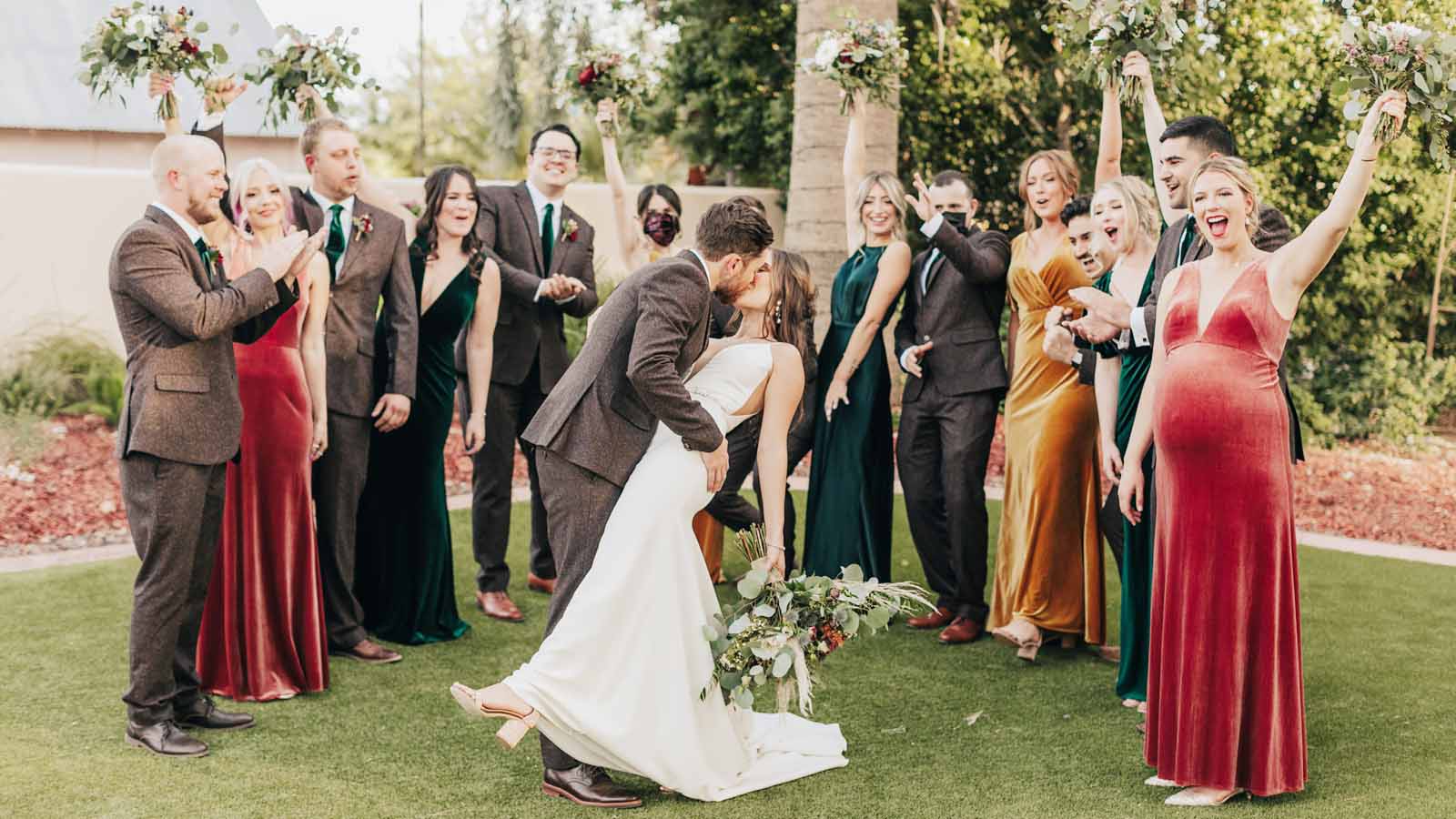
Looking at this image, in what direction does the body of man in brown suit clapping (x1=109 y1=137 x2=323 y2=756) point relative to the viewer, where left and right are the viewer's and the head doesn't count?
facing to the right of the viewer

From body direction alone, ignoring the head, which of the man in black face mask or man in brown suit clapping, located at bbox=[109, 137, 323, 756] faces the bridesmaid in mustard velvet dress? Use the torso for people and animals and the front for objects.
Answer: the man in brown suit clapping

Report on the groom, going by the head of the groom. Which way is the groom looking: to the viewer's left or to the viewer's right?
to the viewer's right

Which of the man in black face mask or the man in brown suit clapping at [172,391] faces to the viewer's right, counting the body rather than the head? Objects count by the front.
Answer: the man in brown suit clapping

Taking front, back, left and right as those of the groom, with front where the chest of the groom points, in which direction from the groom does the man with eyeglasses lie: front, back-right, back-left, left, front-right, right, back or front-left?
left

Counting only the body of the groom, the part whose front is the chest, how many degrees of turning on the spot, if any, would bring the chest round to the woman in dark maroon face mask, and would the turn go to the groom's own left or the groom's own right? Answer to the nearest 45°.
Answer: approximately 90° to the groom's own left

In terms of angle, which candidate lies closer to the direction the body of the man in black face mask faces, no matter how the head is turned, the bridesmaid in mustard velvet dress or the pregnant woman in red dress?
the pregnant woman in red dress

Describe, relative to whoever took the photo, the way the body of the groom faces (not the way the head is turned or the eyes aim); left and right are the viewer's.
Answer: facing to the right of the viewer

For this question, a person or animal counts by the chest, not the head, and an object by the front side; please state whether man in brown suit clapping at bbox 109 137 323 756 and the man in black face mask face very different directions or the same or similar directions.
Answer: very different directions

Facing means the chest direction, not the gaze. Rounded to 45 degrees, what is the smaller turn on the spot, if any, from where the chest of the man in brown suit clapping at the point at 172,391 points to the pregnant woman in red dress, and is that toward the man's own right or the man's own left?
approximately 45° to the man's own right

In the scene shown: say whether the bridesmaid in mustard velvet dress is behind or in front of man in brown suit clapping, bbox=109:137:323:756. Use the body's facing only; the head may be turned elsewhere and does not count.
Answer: in front

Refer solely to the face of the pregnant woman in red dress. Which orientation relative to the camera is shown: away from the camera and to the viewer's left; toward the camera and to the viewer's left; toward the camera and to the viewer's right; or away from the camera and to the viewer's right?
toward the camera and to the viewer's left

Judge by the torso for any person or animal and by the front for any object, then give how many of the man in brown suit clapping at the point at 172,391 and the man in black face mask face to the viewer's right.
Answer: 1

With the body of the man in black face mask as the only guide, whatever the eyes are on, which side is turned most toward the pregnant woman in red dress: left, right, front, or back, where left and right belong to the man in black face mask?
left

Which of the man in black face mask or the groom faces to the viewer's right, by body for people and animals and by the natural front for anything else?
the groom

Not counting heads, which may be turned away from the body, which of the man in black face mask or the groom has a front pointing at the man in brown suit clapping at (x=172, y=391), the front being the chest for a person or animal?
the man in black face mask
